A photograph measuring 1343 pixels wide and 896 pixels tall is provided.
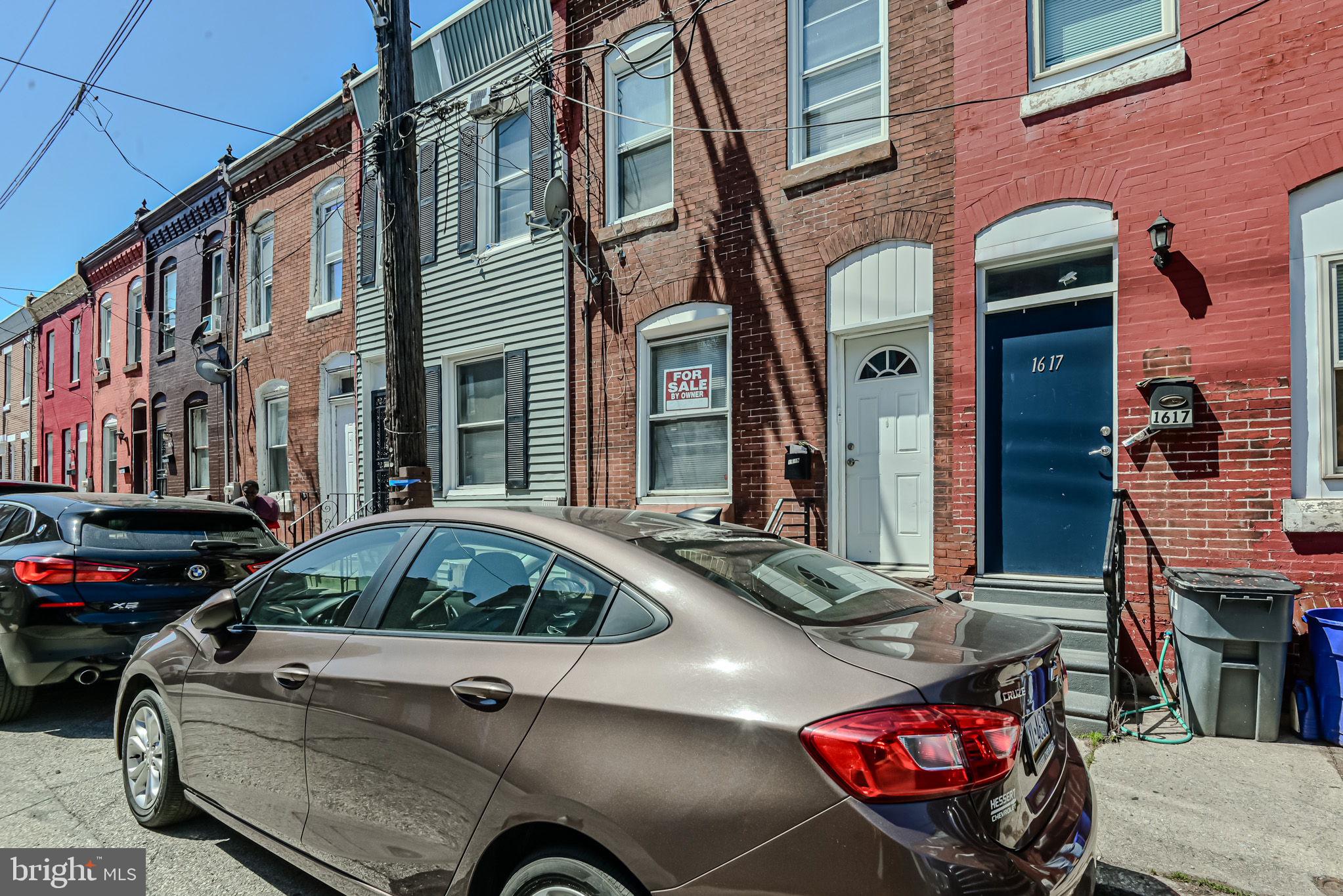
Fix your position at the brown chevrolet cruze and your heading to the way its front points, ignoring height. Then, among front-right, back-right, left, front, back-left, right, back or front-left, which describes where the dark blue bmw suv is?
front

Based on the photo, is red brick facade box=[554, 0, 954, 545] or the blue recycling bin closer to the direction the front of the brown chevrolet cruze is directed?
the red brick facade

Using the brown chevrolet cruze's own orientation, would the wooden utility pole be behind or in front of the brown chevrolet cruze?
in front

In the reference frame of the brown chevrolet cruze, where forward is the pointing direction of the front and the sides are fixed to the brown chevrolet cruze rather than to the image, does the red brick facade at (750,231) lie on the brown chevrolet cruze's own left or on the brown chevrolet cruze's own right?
on the brown chevrolet cruze's own right

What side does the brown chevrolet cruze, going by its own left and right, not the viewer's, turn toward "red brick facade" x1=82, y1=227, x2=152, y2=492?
front

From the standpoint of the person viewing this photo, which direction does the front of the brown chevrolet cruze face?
facing away from the viewer and to the left of the viewer

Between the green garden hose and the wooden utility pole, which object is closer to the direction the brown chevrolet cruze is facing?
the wooden utility pole
